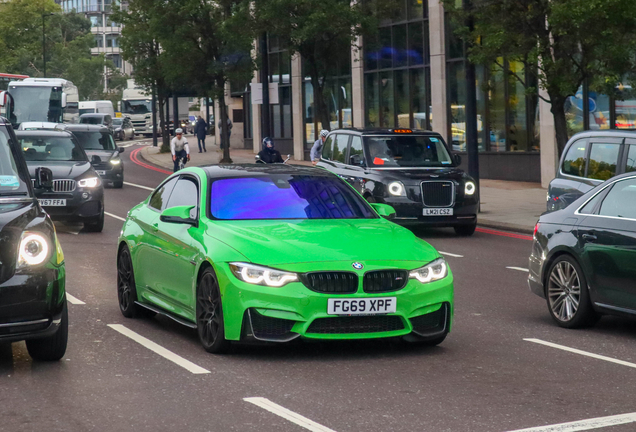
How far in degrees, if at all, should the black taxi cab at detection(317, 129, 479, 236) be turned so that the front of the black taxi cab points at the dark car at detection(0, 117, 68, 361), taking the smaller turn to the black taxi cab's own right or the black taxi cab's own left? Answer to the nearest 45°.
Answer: approximately 45° to the black taxi cab's own right

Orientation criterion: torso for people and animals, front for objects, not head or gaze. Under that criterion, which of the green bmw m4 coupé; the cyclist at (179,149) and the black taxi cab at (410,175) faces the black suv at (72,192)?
the cyclist

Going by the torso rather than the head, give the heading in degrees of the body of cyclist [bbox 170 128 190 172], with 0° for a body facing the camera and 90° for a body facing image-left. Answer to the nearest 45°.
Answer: approximately 0°

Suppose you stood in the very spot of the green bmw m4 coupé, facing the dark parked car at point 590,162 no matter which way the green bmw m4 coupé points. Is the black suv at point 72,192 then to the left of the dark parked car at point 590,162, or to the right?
left

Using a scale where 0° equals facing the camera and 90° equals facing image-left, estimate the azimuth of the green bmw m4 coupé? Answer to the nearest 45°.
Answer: approximately 315°

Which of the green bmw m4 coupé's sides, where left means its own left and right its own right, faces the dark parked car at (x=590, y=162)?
left

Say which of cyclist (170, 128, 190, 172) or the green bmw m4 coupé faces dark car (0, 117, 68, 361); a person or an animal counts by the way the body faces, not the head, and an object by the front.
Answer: the cyclist
